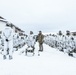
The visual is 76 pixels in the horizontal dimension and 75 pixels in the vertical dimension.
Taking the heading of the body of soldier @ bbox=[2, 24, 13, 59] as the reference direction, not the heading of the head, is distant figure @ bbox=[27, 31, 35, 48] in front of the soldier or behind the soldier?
in front
